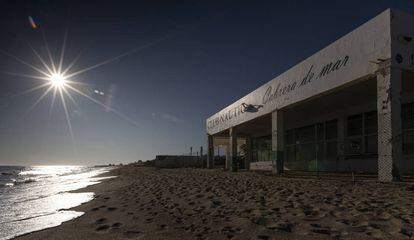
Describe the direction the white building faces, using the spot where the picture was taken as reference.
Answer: facing the viewer and to the left of the viewer
